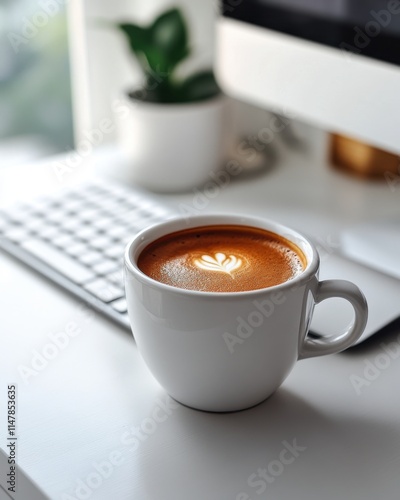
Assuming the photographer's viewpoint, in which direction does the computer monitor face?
facing the viewer and to the left of the viewer

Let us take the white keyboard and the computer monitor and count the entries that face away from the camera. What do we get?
0

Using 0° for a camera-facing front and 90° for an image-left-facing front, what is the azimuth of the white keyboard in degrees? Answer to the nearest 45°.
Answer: approximately 45°

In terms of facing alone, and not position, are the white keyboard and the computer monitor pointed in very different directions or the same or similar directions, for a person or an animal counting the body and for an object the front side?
same or similar directions
